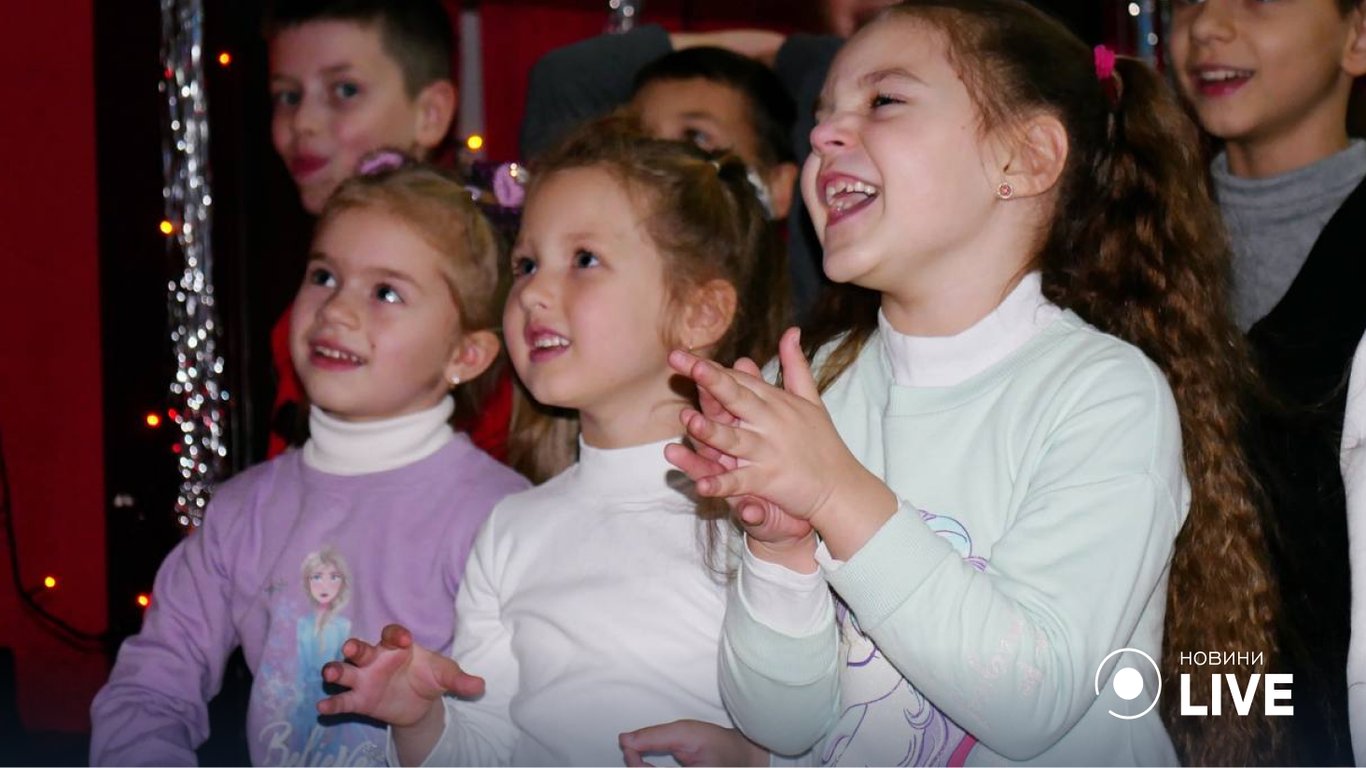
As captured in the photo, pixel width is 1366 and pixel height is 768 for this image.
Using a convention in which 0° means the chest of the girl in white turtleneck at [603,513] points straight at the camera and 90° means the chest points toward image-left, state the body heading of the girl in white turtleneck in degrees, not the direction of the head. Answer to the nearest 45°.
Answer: approximately 45°

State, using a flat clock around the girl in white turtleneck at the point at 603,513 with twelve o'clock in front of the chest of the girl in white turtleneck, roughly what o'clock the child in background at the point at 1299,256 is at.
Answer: The child in background is roughly at 7 o'clock from the girl in white turtleneck.

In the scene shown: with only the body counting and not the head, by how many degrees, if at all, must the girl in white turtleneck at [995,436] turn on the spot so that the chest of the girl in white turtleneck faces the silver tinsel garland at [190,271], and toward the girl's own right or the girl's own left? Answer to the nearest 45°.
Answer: approximately 90° to the girl's own right
